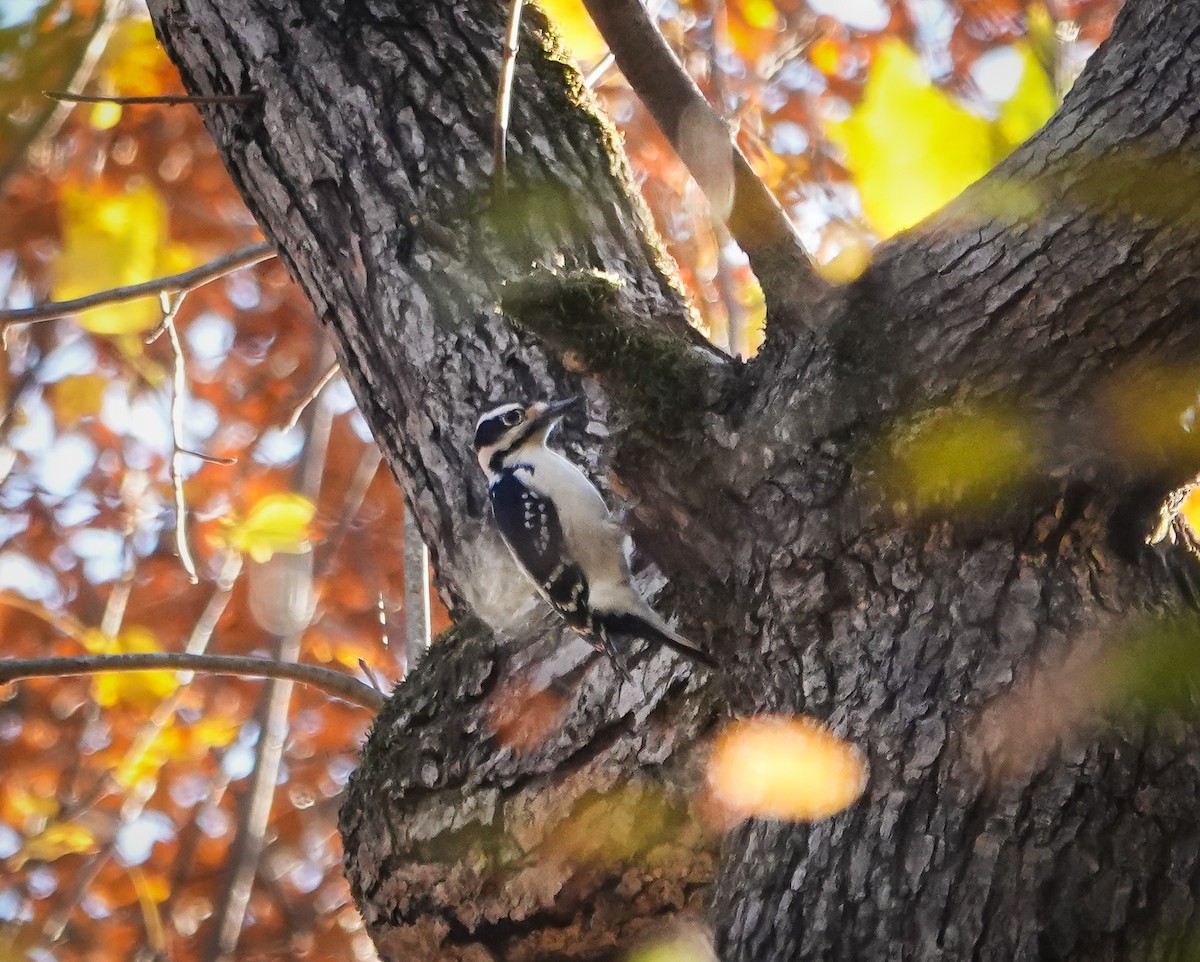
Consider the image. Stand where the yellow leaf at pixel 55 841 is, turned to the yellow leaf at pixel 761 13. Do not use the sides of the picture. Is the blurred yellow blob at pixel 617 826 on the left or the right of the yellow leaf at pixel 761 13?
right

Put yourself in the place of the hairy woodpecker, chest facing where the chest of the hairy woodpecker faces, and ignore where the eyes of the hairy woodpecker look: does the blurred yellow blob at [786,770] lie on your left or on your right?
on your right

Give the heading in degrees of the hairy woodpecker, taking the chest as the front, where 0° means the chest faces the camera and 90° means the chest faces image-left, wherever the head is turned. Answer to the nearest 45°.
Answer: approximately 270°

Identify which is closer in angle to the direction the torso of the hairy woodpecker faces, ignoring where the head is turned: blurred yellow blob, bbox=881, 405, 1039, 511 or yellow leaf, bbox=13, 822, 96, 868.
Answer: the blurred yellow blob
